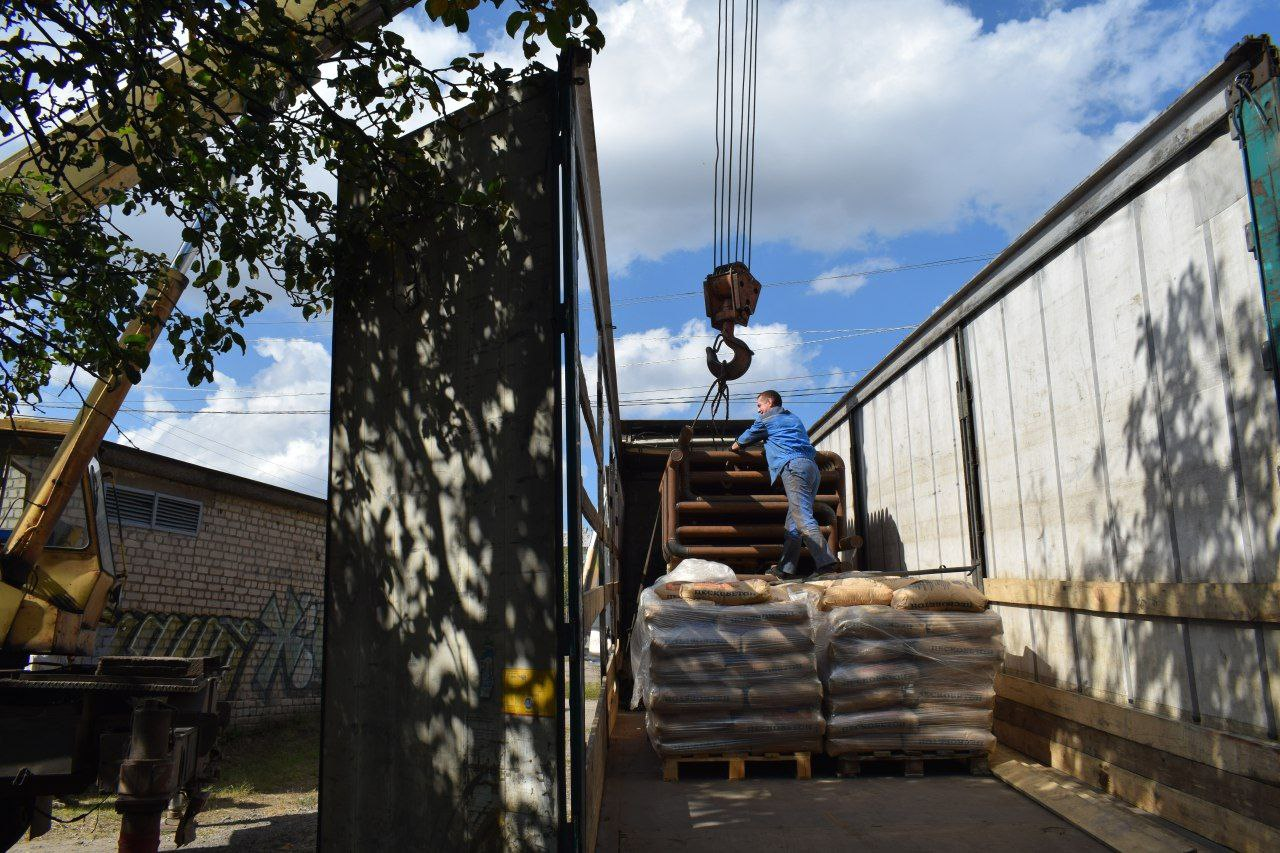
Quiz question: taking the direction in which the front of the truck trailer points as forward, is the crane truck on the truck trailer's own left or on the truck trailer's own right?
on the truck trailer's own left

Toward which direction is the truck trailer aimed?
away from the camera
